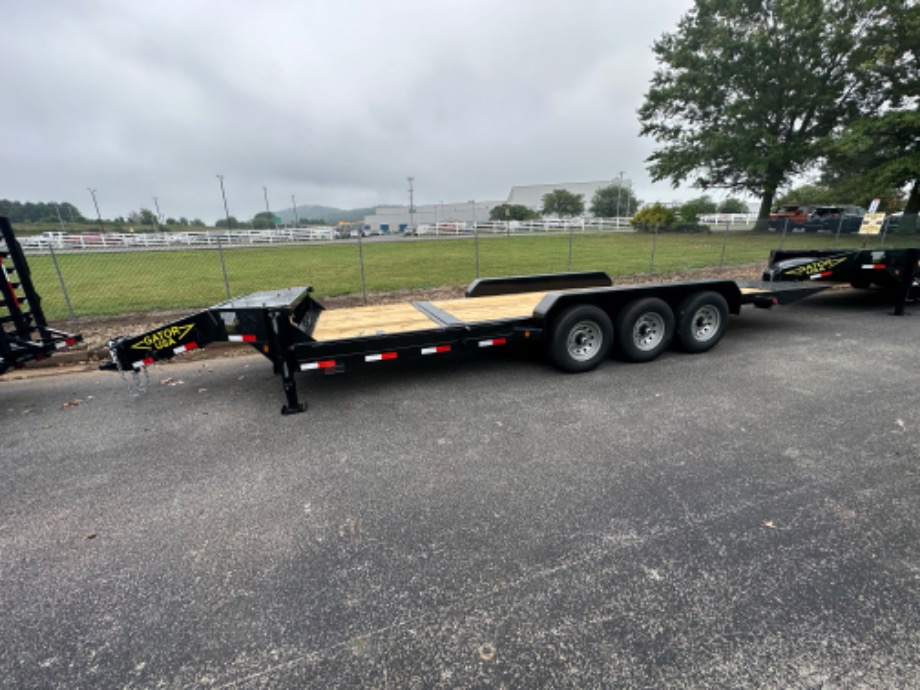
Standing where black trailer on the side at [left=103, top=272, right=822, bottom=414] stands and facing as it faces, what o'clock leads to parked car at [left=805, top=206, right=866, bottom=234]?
The parked car is roughly at 6 o'clock from the black trailer on the side.

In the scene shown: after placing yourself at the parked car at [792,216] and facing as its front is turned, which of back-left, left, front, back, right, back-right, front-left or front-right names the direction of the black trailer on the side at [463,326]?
front-left

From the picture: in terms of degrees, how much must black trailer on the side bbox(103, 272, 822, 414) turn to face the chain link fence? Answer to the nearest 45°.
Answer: approximately 90° to its right

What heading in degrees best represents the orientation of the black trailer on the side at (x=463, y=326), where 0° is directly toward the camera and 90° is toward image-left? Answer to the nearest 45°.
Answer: approximately 45°

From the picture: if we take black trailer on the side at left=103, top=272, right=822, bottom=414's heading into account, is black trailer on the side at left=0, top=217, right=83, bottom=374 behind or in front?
in front

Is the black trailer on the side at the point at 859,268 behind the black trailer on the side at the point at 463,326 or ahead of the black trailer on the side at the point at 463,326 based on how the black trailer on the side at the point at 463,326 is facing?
behind

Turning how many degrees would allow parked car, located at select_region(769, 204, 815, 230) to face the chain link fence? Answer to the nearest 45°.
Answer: approximately 45° to its left

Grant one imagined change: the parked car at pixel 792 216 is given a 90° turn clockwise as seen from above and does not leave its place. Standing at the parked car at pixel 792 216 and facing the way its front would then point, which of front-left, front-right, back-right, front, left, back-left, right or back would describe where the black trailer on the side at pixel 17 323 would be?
back-left

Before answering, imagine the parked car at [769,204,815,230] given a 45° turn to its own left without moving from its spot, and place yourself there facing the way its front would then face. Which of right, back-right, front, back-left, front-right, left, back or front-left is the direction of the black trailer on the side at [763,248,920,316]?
front

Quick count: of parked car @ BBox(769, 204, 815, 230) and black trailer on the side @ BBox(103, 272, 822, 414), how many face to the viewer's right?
0

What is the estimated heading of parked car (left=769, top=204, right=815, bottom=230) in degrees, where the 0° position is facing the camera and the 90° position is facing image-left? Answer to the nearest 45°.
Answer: approximately 45°
